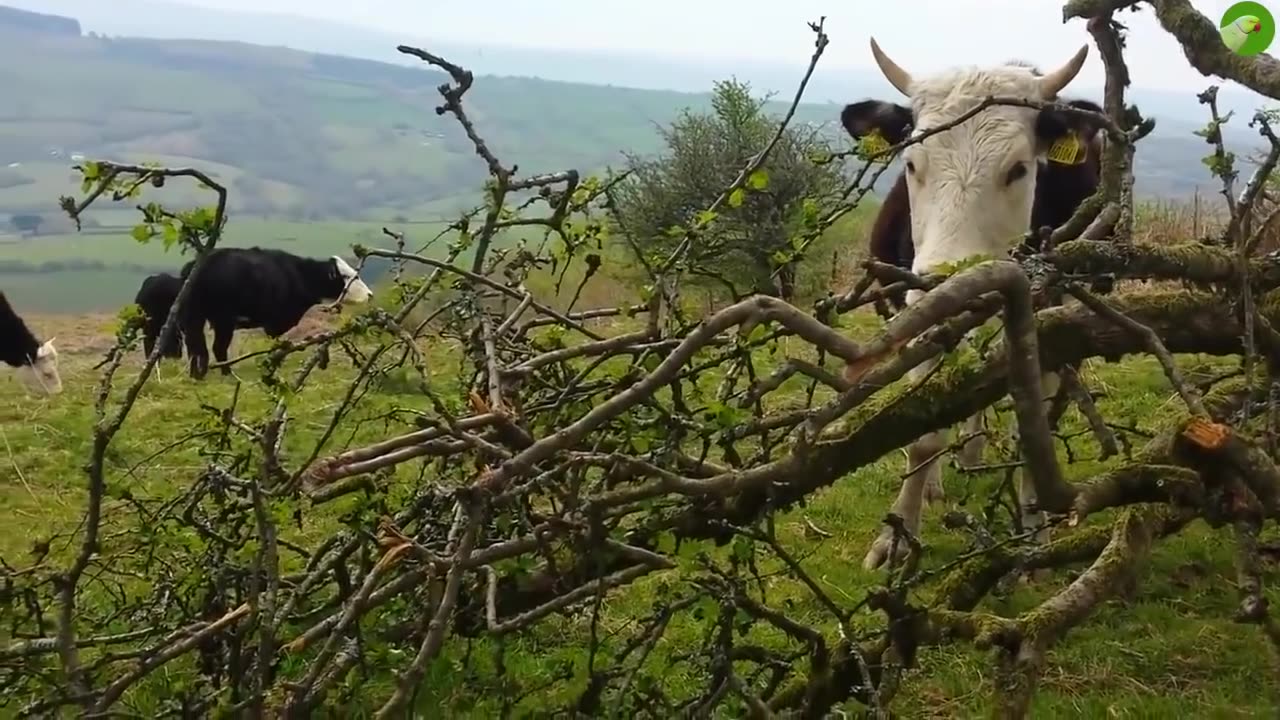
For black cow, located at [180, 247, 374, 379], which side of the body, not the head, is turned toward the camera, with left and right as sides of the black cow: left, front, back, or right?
right

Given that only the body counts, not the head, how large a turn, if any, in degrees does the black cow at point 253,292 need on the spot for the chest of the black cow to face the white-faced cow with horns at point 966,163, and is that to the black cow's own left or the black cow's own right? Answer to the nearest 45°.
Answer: approximately 90° to the black cow's own right

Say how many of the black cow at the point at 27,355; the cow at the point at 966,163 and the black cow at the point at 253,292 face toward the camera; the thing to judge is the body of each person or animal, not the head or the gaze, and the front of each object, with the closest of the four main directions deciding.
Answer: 1

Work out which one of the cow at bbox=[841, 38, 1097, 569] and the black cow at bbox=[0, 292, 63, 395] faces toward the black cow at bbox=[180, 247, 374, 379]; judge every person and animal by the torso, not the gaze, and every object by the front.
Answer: the black cow at bbox=[0, 292, 63, 395]

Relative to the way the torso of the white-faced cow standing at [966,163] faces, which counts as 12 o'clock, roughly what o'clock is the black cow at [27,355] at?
The black cow is roughly at 4 o'clock from the white-faced cow standing.

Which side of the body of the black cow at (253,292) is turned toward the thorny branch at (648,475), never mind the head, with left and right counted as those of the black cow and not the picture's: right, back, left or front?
right

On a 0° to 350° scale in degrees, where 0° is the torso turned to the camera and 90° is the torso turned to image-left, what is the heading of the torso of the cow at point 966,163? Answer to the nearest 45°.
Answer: approximately 0°

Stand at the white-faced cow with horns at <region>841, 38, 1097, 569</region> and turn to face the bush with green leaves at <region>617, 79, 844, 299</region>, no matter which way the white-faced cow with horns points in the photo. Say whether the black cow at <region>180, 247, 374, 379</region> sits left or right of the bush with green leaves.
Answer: left

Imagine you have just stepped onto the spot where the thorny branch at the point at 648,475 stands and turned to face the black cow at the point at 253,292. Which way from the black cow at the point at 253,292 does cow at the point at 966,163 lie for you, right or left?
right

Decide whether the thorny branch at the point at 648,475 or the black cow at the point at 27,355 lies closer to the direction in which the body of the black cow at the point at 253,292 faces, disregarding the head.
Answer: the thorny branch

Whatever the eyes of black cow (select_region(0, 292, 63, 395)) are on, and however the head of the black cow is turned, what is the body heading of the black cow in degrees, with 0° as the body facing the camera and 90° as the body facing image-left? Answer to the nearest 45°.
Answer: approximately 270°

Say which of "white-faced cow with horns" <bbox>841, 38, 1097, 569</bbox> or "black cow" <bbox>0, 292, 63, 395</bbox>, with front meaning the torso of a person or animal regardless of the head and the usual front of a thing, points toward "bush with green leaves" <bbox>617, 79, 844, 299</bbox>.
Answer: the black cow

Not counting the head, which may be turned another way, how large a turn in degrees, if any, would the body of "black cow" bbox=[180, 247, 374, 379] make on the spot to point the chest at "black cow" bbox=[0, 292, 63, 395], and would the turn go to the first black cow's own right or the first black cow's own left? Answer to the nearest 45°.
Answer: approximately 180°
